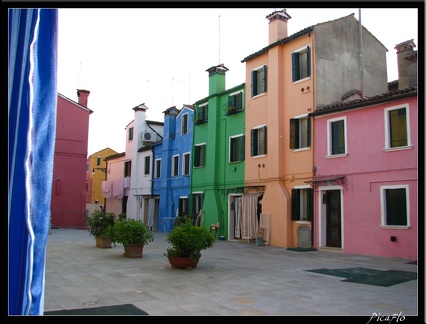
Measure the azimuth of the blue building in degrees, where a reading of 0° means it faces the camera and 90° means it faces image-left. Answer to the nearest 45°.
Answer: approximately 45°

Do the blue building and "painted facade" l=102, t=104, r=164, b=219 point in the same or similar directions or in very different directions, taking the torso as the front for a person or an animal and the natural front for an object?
same or similar directions

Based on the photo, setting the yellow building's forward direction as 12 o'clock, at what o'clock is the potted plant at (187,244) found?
The potted plant is roughly at 12 o'clock from the yellow building.

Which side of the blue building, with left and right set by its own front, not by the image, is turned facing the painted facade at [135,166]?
right

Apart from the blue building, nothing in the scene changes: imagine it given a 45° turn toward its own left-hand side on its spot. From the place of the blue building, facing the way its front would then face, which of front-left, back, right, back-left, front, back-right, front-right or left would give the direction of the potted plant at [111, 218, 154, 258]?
front

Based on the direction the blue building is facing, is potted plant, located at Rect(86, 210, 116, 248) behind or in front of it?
in front

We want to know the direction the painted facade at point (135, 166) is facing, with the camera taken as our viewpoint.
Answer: facing the viewer and to the left of the viewer

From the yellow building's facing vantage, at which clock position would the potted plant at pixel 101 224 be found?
The potted plant is roughly at 12 o'clock from the yellow building.

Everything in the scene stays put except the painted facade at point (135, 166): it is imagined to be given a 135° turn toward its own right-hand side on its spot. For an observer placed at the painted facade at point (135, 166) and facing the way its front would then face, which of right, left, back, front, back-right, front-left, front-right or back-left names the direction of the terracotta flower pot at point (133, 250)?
back

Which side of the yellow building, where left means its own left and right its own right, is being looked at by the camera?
front

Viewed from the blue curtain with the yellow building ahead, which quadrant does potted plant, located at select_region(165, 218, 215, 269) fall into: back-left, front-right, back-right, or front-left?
front-right

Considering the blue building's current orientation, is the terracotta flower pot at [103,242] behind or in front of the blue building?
in front

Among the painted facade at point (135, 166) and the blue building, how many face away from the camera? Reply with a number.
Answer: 0

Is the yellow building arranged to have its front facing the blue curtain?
yes

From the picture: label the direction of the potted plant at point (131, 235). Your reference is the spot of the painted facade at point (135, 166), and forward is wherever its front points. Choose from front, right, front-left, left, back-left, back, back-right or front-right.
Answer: front-left

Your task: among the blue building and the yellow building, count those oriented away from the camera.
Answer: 0

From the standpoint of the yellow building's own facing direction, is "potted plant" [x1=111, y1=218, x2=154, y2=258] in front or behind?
in front

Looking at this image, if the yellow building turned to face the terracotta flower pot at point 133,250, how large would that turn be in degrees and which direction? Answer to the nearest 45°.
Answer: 0° — it already faces it
